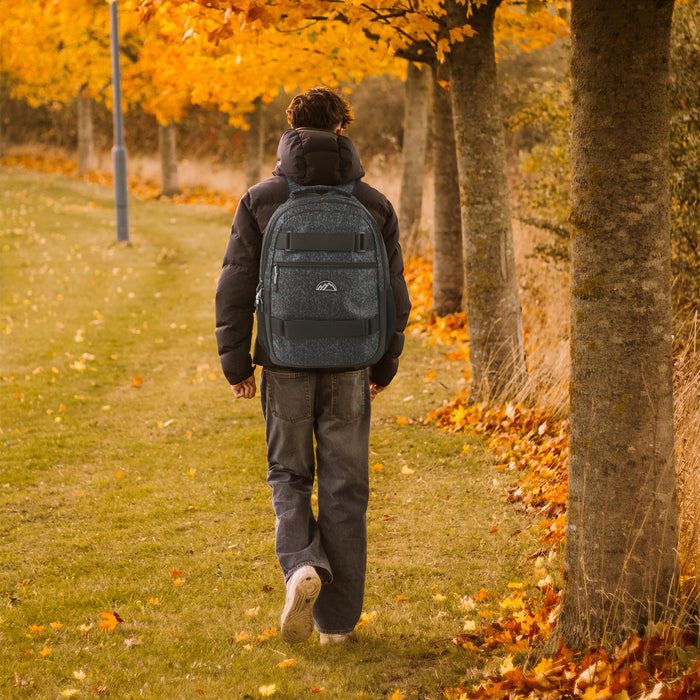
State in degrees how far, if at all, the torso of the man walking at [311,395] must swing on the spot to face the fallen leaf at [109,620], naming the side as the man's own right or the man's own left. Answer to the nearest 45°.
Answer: approximately 45° to the man's own left

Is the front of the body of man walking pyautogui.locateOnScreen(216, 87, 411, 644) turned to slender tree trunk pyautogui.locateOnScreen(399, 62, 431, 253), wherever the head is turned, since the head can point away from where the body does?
yes

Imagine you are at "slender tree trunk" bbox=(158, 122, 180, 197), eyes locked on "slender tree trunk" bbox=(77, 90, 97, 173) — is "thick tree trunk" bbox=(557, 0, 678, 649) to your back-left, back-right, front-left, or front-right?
back-left

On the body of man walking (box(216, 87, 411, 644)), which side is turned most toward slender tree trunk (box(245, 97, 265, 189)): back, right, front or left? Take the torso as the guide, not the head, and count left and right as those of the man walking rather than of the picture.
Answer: front

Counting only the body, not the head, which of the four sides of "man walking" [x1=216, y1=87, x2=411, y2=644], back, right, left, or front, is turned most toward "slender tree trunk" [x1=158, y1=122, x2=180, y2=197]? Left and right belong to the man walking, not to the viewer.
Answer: front

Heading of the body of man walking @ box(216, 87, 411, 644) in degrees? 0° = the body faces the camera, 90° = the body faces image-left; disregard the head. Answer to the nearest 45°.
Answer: approximately 180°

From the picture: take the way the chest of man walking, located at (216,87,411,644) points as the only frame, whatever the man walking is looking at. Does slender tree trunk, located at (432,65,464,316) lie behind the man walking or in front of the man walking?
in front
